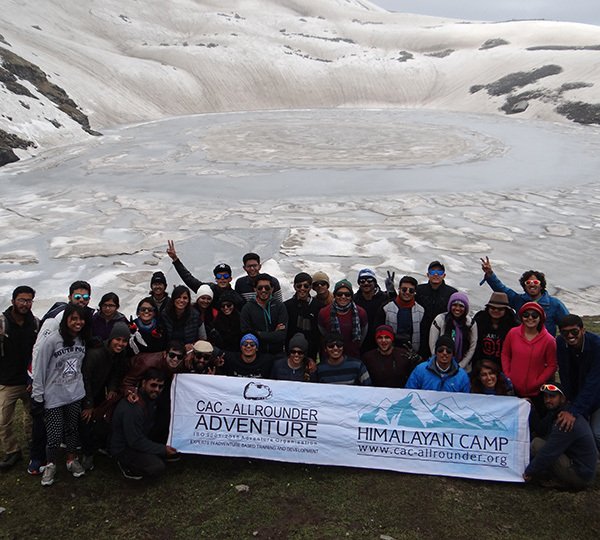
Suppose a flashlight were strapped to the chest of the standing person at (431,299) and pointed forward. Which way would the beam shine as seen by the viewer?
toward the camera

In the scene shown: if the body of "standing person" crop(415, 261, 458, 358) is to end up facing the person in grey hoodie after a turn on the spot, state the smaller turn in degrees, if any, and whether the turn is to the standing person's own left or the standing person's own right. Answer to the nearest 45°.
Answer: approximately 45° to the standing person's own right

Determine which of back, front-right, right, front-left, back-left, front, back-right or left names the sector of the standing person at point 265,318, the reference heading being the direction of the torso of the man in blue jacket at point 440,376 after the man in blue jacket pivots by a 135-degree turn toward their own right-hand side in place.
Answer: front-left

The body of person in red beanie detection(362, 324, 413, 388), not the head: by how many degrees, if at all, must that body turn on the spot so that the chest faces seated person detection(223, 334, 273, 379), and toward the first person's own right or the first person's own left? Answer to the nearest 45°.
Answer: approximately 90° to the first person's own right

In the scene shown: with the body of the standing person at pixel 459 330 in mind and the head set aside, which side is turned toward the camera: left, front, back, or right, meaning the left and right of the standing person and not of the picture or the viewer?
front

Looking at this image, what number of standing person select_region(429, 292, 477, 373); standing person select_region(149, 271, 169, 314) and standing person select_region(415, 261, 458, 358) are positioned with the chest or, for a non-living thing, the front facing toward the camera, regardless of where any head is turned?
3

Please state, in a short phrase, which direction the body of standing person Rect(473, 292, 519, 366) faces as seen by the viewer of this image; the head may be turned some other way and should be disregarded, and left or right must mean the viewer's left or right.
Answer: facing the viewer

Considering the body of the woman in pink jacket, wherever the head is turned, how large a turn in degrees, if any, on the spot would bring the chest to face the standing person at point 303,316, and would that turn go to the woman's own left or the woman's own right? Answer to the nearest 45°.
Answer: approximately 90° to the woman's own right

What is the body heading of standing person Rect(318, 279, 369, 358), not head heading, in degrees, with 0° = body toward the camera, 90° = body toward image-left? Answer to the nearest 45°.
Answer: approximately 0°

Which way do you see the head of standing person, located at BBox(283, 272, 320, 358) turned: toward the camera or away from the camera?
toward the camera

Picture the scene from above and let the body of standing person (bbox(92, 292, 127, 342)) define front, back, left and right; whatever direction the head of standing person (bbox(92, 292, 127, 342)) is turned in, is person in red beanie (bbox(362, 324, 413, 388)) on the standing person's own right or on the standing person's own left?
on the standing person's own left

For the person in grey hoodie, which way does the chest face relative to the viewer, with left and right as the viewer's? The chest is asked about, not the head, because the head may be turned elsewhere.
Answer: facing the viewer and to the right of the viewer

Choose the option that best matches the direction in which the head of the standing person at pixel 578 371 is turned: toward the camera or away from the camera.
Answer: toward the camera

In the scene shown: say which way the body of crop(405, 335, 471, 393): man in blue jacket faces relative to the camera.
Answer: toward the camera

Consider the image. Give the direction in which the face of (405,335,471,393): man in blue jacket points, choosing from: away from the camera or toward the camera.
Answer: toward the camera

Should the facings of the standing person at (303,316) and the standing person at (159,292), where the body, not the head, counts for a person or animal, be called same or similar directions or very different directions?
same or similar directions

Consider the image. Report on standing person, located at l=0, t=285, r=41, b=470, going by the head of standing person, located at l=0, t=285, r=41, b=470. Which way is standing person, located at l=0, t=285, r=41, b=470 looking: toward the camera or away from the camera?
toward the camera

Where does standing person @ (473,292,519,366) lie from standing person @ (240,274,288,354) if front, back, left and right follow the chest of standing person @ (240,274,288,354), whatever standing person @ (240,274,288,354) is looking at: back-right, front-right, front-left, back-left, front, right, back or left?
left

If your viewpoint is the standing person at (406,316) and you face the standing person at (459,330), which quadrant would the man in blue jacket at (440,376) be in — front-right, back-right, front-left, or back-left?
front-right

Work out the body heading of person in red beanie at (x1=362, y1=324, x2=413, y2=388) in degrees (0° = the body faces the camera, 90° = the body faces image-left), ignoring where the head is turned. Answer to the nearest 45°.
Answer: approximately 0°
